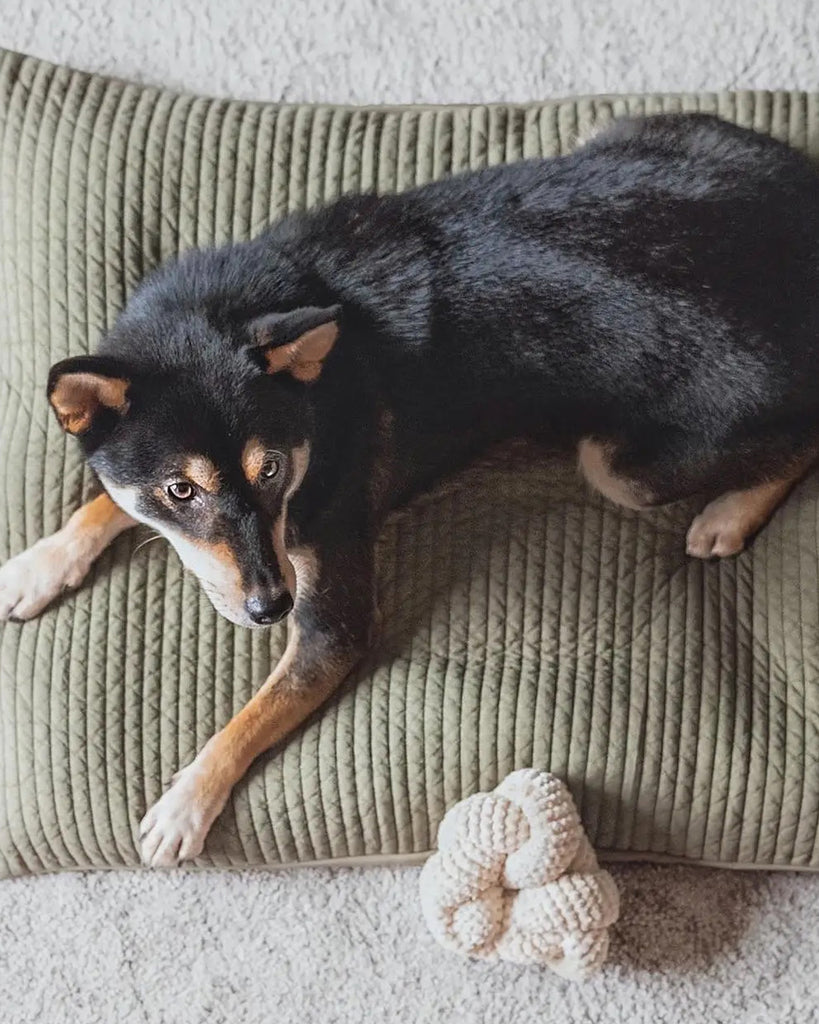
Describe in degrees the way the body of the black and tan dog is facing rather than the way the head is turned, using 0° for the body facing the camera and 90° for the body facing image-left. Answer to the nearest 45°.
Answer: approximately 45°
